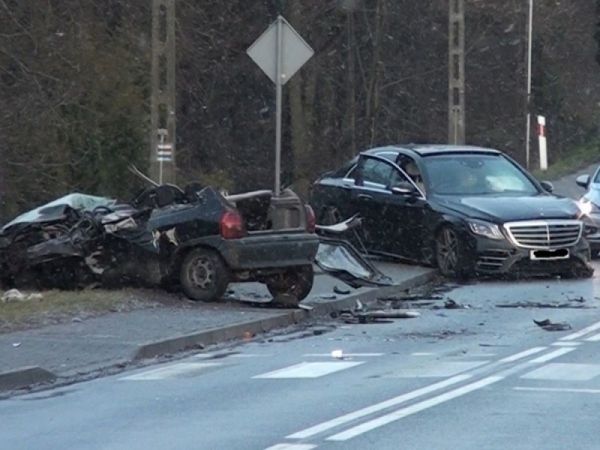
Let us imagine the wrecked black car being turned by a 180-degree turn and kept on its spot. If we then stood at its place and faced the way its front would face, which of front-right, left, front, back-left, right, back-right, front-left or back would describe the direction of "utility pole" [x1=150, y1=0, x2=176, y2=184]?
back-left

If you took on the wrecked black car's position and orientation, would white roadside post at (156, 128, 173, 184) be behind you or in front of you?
in front

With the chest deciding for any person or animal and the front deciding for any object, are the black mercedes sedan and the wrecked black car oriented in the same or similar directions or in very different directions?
very different directions

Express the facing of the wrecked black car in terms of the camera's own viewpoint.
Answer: facing away from the viewer and to the left of the viewer

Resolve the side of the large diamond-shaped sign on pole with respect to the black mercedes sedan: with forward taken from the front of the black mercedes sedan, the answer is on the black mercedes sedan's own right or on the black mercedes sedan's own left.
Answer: on the black mercedes sedan's own right

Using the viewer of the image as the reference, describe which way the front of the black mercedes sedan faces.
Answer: facing the viewer and to the right of the viewer

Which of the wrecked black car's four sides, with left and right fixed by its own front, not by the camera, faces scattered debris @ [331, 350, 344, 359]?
back
